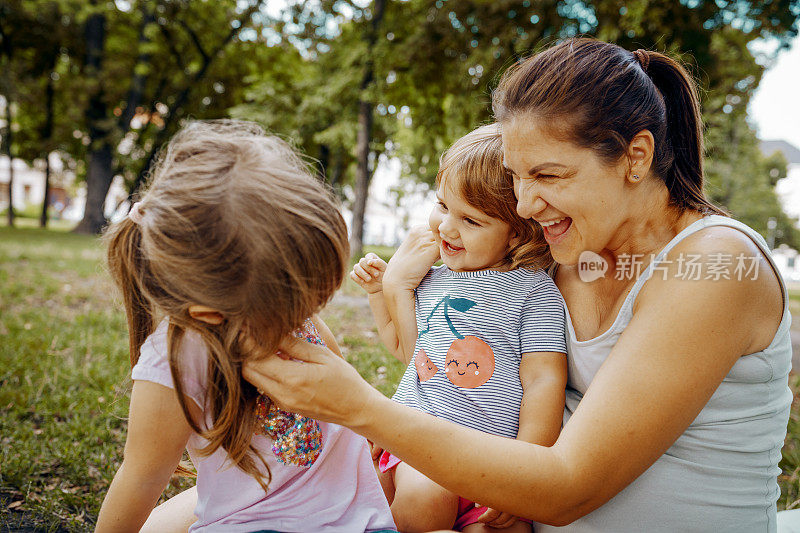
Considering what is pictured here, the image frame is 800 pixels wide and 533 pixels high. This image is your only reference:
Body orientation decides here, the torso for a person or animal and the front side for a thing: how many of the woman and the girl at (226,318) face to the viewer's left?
1

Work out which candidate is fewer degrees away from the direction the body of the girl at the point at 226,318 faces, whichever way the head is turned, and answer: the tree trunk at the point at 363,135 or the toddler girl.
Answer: the toddler girl

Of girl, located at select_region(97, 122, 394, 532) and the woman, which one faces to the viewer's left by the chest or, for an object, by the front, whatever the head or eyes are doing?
the woman

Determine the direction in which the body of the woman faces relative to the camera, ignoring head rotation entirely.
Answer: to the viewer's left

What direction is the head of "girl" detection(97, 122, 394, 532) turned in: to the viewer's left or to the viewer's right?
to the viewer's right

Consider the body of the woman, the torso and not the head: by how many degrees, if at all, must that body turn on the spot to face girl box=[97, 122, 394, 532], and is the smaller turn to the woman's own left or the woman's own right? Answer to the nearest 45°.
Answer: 0° — they already face them

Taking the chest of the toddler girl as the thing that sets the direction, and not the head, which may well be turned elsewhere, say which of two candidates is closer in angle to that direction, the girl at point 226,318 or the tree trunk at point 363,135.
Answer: the girl

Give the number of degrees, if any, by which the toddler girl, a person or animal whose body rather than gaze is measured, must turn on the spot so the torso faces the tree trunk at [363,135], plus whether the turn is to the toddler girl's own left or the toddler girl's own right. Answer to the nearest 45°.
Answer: approximately 135° to the toddler girl's own right

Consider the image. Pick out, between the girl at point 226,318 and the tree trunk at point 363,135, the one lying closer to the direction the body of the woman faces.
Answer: the girl
